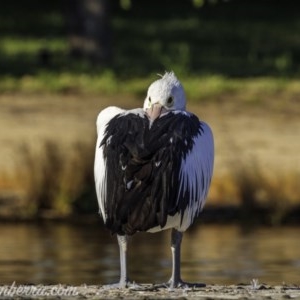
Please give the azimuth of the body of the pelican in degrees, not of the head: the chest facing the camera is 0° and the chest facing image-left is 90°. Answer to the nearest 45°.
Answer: approximately 180°
